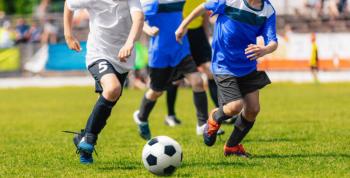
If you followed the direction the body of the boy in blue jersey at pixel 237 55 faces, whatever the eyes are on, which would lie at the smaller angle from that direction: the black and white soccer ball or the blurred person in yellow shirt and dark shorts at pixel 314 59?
the black and white soccer ball
